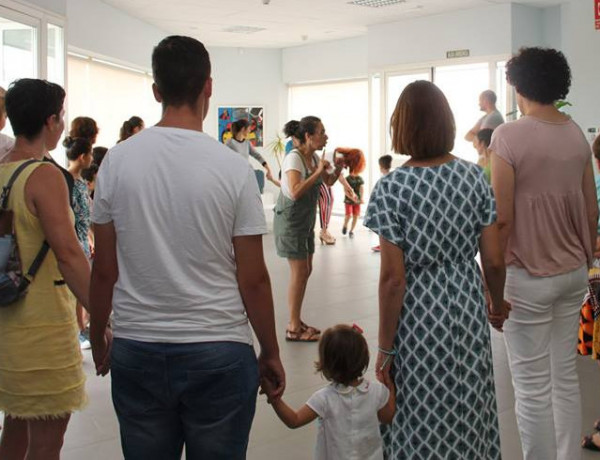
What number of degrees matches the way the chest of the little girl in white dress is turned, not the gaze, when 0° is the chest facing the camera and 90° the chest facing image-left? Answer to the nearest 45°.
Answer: approximately 180°

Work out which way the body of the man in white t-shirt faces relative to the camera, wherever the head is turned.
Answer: away from the camera

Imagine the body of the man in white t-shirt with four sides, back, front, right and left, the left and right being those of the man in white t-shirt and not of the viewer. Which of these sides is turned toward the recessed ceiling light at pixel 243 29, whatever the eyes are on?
front

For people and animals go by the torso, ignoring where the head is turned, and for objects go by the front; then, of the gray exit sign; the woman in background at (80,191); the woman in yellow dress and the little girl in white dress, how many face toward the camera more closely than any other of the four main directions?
1

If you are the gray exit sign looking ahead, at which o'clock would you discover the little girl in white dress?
The little girl in white dress is roughly at 12 o'clock from the gray exit sign.

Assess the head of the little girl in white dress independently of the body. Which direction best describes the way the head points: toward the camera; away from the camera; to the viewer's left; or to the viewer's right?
away from the camera

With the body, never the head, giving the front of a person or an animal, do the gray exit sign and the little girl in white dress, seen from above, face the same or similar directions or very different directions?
very different directions

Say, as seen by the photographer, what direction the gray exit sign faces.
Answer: facing the viewer

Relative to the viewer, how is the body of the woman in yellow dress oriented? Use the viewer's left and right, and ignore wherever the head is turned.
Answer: facing away from the viewer and to the right of the viewer

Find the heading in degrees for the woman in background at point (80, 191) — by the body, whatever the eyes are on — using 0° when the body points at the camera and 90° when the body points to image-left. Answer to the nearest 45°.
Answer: approximately 270°

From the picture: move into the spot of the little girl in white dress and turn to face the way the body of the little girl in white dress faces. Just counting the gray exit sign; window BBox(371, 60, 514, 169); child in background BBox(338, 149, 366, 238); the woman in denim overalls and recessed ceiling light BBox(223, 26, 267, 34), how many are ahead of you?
5

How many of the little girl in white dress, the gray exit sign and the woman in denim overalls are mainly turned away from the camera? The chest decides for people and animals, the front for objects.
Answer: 1

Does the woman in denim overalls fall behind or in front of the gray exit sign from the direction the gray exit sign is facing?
in front

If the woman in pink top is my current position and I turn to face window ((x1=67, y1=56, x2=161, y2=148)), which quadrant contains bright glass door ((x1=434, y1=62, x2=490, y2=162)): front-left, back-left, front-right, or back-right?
front-right

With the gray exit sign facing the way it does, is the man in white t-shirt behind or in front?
in front

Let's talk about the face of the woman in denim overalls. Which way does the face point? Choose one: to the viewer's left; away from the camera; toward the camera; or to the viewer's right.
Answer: to the viewer's right
